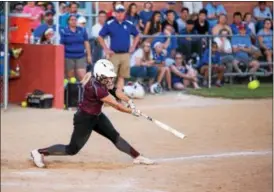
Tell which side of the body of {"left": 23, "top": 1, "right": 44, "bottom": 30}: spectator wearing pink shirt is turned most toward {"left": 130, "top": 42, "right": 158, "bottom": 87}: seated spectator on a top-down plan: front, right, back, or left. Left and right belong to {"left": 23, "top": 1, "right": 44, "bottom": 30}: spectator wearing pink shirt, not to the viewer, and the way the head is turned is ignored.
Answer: left

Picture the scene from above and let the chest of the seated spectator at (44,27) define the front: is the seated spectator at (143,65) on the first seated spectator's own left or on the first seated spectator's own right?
on the first seated spectator's own left

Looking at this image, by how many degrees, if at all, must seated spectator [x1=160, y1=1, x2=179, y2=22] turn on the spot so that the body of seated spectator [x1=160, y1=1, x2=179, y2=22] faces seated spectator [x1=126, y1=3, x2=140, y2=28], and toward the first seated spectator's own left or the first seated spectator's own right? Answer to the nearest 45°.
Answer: approximately 45° to the first seated spectator's own right

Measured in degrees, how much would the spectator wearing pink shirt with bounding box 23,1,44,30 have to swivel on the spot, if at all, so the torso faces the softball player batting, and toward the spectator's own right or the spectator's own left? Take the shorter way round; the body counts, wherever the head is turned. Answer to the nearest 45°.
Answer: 0° — they already face them

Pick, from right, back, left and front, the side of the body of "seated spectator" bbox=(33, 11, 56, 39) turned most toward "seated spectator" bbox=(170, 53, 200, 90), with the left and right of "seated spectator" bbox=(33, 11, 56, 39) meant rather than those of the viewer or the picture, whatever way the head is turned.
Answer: left

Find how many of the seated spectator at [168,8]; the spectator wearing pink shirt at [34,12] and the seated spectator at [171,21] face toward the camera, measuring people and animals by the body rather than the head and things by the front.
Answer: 3

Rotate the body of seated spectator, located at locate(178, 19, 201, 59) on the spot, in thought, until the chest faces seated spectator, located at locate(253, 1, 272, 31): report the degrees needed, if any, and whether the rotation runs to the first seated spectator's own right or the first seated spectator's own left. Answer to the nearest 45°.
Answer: approximately 135° to the first seated spectator's own left

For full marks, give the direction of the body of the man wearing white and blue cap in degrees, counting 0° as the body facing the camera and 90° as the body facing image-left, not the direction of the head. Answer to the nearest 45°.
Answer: approximately 0°

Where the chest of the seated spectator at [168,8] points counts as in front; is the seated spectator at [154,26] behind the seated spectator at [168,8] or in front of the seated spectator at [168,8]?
in front
